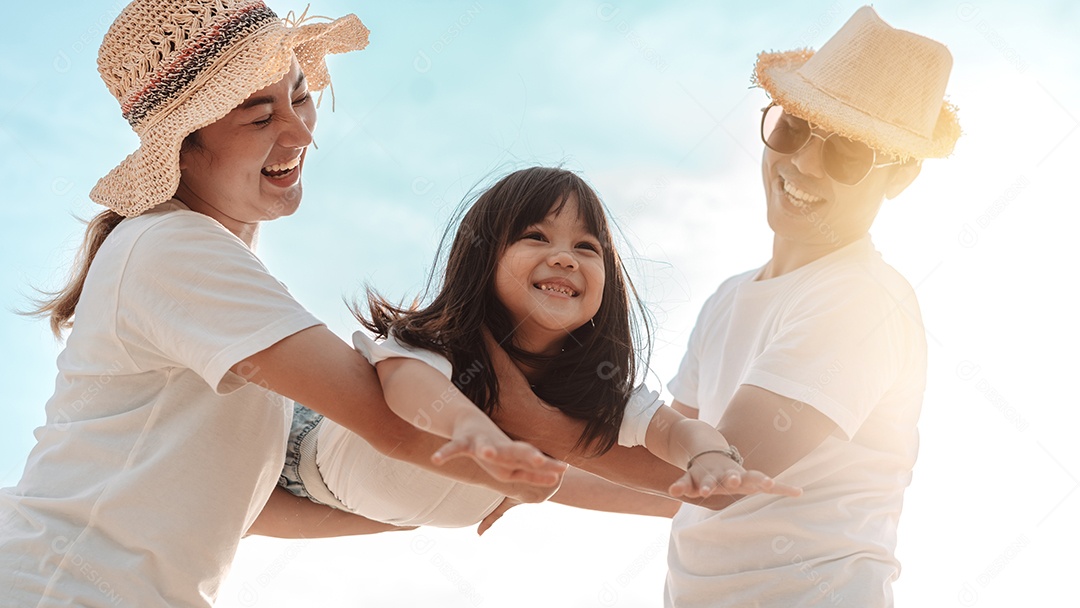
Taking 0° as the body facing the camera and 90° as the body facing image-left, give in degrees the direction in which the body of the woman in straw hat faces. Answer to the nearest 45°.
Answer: approximately 270°

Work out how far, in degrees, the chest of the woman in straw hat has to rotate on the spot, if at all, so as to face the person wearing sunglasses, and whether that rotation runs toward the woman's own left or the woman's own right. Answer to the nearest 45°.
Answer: approximately 45° to the woman's own left

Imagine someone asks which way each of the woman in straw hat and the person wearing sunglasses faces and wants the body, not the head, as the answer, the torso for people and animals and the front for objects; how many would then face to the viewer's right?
1

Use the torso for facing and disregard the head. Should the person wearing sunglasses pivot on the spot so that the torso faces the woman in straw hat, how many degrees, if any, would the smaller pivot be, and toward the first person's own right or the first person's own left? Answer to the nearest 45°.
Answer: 0° — they already face them

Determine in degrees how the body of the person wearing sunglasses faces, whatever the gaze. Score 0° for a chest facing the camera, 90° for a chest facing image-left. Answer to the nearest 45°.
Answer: approximately 45°
